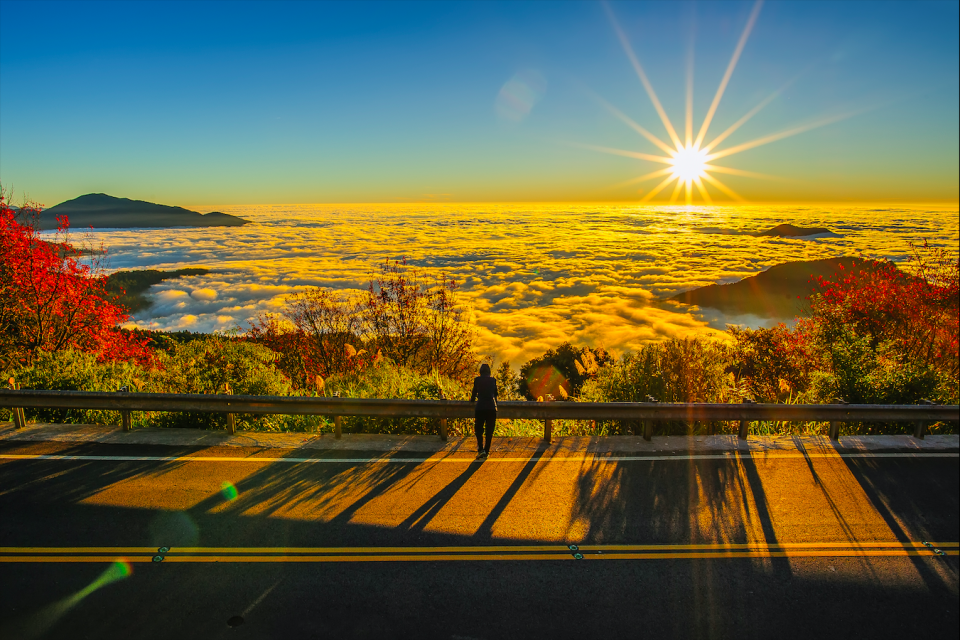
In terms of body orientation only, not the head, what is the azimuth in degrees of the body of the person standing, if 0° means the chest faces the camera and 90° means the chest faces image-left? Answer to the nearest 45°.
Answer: approximately 180°

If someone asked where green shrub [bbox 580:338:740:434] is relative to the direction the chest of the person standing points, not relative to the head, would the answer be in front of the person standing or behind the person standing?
in front

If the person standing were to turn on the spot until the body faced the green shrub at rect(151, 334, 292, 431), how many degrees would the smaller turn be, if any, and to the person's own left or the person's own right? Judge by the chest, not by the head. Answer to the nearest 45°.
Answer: approximately 45° to the person's own left

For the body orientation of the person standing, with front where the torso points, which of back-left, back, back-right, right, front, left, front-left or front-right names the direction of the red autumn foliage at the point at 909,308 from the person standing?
front-right
